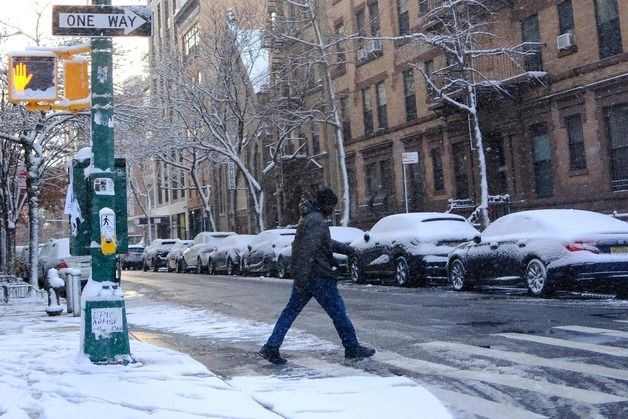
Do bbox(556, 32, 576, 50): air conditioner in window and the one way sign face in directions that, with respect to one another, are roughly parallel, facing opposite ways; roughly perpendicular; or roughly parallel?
roughly perpendicular

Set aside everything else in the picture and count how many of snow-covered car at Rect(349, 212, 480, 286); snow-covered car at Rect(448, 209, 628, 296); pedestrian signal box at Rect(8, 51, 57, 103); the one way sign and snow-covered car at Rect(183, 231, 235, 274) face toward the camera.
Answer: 2

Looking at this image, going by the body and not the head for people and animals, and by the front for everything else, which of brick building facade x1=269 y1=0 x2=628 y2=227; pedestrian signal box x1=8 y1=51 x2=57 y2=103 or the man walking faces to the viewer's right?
the man walking

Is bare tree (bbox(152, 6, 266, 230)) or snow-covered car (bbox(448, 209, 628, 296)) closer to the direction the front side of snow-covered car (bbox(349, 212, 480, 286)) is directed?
the bare tree

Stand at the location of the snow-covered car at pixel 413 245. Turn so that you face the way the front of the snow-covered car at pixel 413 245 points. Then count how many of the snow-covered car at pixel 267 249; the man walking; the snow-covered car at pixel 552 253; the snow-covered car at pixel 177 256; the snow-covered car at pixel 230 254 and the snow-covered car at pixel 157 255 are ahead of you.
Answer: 4

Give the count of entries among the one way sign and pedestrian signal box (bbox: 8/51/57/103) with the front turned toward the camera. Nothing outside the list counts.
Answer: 2

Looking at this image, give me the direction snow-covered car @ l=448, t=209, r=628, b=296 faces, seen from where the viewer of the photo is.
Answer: facing away from the viewer and to the left of the viewer

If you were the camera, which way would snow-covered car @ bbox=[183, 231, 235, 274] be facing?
facing away from the viewer and to the left of the viewer
